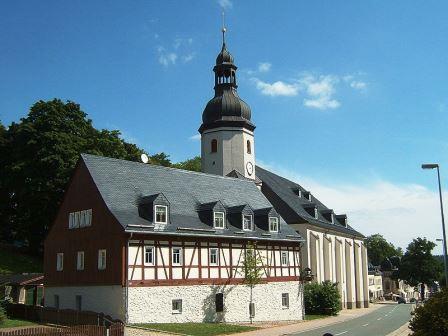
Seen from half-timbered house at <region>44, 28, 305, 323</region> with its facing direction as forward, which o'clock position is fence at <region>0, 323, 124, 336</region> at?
The fence is roughly at 2 o'clock from the half-timbered house.

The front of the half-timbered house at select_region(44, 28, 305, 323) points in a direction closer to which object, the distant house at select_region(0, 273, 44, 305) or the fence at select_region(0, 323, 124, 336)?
the fence

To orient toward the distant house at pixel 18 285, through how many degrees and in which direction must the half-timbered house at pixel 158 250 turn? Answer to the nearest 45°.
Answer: approximately 180°

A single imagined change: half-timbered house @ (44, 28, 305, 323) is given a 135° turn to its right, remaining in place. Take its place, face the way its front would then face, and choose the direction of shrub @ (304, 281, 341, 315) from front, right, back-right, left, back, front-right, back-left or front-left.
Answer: back-right

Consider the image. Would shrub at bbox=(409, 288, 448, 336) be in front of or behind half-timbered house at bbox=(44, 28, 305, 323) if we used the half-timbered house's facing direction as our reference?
in front

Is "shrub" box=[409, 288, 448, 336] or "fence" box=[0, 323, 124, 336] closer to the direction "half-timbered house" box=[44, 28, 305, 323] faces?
the shrub

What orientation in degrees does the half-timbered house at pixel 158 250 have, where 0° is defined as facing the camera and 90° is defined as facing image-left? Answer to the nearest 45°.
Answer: approximately 315°
